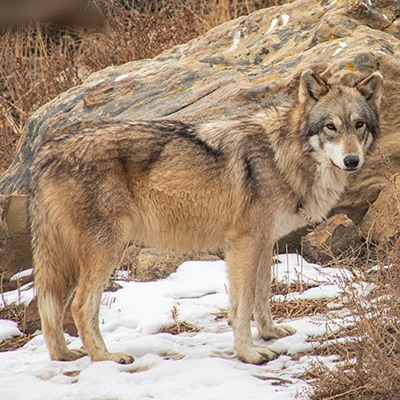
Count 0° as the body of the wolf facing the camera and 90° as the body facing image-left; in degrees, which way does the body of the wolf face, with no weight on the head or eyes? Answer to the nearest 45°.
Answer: approximately 270°

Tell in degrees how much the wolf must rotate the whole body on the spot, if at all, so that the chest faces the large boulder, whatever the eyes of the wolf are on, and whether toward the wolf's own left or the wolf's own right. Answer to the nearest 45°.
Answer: approximately 90° to the wolf's own left

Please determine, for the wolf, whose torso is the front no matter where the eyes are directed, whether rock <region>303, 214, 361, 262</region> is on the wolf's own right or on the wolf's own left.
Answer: on the wolf's own left

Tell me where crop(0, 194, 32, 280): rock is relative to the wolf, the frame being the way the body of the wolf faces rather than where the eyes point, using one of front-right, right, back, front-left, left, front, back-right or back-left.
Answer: back-left

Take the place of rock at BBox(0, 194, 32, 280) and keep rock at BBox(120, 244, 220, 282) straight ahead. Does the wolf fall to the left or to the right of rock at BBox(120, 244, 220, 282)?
right

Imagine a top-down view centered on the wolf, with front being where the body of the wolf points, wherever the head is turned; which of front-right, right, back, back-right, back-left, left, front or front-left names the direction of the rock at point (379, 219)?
front-left
